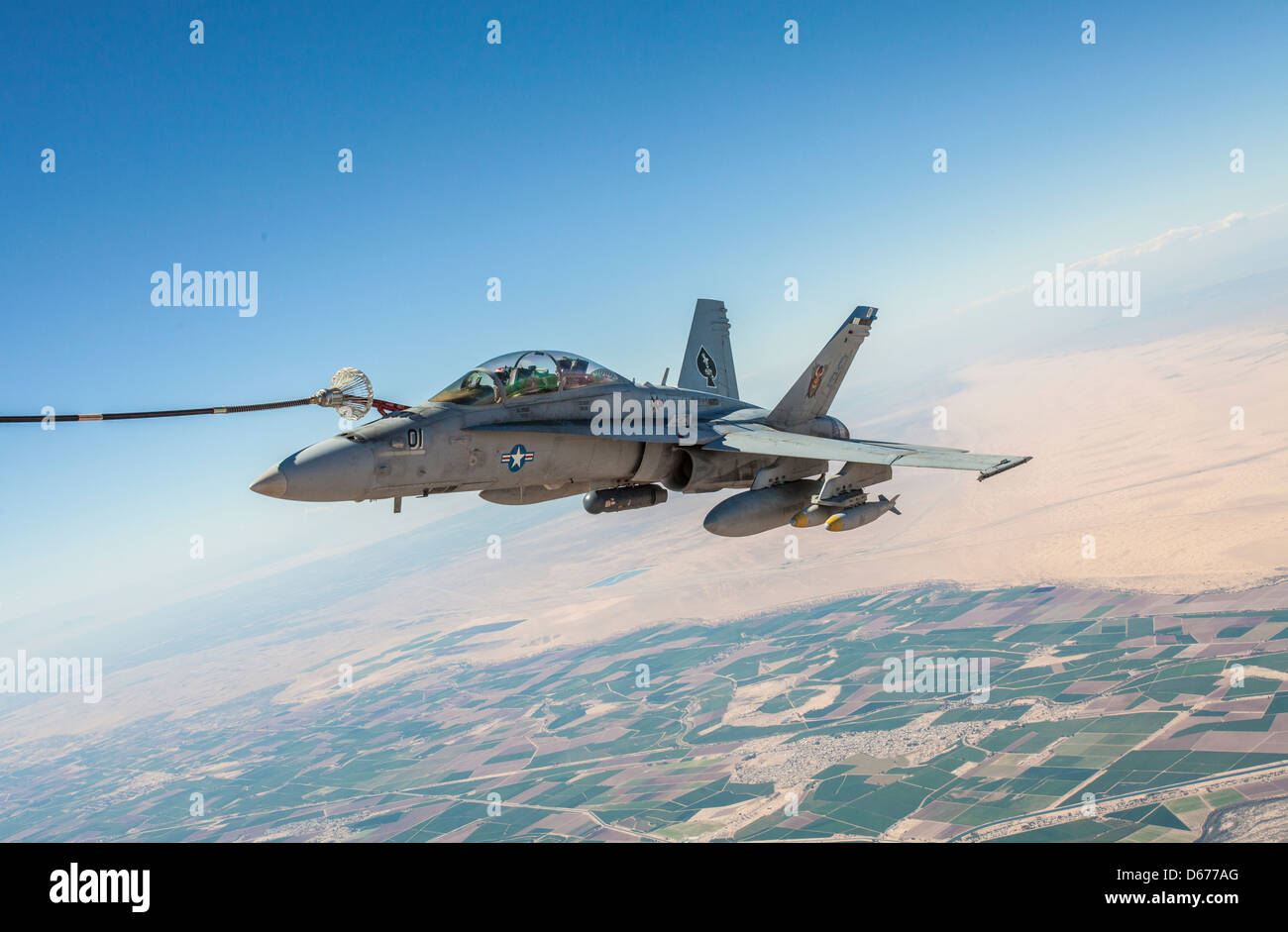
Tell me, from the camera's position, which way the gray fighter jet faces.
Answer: facing the viewer and to the left of the viewer

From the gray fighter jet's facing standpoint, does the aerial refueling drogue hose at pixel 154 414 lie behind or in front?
in front
